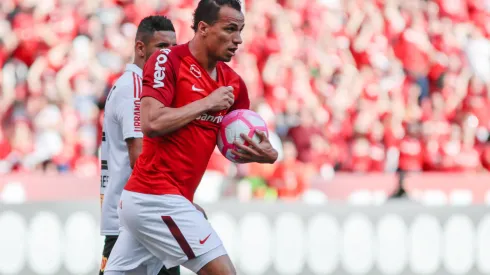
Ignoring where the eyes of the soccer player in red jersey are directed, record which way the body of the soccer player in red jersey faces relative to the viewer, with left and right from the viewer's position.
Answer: facing the viewer and to the right of the viewer
